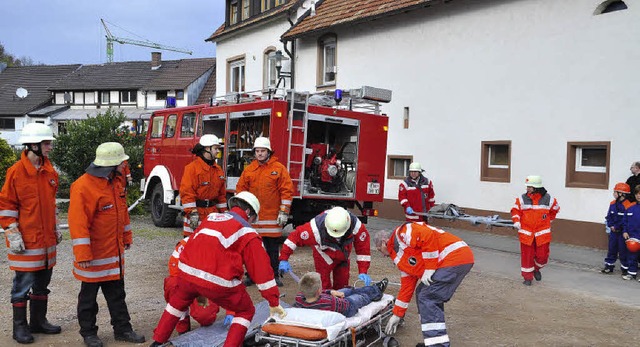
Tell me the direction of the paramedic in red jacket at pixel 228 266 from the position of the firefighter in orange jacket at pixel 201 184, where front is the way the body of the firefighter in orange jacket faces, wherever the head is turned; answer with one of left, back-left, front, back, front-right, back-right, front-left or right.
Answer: front-right

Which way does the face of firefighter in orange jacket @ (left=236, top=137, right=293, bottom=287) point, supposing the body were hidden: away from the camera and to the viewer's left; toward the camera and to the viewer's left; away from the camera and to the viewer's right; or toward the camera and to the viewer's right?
toward the camera and to the viewer's left

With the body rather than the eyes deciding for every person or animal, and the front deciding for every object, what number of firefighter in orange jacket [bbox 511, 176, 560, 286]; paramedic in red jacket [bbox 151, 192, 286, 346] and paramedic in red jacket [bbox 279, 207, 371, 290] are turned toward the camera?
2

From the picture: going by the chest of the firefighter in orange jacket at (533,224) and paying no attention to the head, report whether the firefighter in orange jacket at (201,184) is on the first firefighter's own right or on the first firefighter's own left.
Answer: on the first firefighter's own right

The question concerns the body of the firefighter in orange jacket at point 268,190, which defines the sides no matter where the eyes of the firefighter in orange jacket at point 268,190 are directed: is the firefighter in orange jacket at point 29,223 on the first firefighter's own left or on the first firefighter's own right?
on the first firefighter's own right

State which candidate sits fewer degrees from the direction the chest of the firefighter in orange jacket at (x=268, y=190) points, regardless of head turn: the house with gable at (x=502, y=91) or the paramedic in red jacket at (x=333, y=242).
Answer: the paramedic in red jacket

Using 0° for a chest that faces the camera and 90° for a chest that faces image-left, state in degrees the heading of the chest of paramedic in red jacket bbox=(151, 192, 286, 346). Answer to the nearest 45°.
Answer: approximately 225°

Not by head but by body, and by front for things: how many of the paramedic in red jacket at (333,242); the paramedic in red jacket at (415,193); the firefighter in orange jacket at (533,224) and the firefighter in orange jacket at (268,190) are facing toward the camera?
4

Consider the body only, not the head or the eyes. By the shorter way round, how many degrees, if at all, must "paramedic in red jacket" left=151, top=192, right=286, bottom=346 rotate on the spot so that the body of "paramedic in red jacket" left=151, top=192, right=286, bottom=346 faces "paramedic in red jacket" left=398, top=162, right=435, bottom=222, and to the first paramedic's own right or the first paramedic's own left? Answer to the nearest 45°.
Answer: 0° — they already face them

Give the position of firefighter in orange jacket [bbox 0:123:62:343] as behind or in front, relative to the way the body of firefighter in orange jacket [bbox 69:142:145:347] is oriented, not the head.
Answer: behind

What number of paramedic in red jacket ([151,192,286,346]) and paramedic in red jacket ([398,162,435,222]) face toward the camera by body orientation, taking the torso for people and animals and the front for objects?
1

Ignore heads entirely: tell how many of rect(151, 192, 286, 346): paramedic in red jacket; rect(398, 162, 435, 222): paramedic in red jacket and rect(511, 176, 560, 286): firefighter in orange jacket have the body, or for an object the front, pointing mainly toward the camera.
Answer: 2

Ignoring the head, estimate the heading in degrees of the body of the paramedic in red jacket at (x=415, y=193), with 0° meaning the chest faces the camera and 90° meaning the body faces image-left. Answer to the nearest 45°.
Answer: approximately 0°

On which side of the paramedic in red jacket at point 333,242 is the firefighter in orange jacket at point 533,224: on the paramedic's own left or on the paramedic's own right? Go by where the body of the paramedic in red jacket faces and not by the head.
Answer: on the paramedic's own left

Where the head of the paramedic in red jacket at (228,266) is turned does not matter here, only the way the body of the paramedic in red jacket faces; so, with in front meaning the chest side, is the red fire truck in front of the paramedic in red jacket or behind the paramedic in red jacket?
in front

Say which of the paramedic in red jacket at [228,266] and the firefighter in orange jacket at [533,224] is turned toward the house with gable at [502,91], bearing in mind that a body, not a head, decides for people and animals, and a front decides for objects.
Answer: the paramedic in red jacket

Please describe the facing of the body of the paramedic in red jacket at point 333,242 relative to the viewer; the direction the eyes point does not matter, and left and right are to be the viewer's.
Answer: facing the viewer
